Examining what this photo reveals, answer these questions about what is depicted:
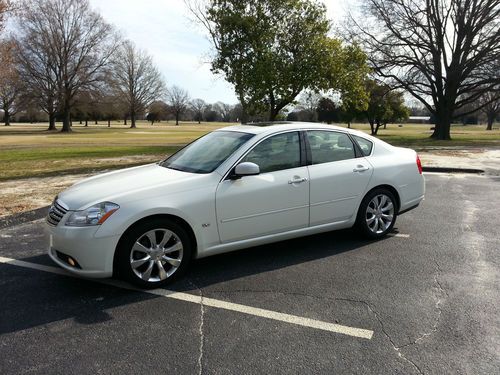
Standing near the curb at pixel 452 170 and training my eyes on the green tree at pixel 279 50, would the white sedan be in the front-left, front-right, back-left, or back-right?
back-left

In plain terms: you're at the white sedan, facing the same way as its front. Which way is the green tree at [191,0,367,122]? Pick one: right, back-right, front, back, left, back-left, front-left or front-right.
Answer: back-right

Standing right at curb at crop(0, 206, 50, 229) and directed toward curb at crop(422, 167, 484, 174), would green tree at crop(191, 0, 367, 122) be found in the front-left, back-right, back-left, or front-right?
front-left

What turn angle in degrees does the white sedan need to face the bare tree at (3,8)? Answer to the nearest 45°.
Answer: approximately 90° to its right

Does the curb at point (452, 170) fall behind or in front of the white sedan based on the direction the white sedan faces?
behind

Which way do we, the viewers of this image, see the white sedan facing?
facing the viewer and to the left of the viewer
